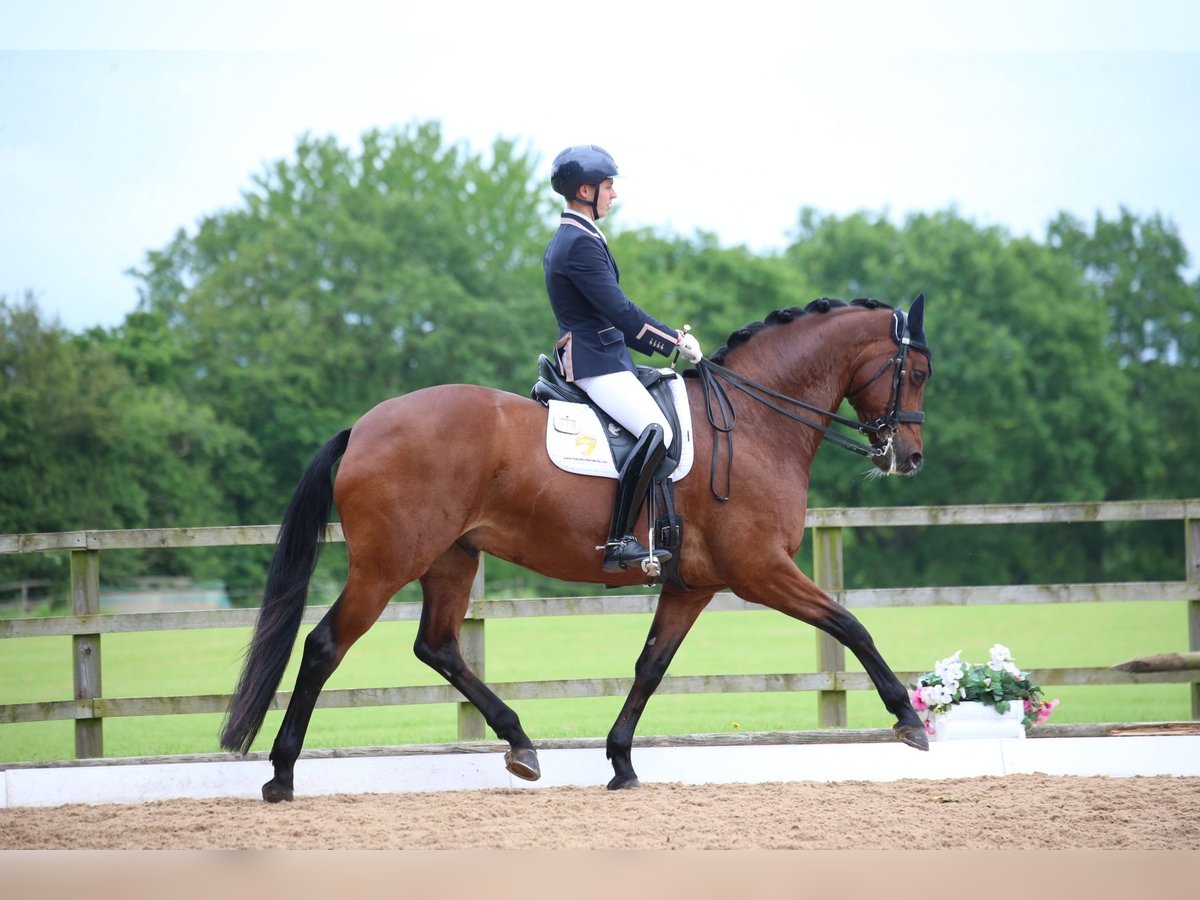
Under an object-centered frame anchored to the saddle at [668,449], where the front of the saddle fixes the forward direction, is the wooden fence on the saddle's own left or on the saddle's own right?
on the saddle's own left

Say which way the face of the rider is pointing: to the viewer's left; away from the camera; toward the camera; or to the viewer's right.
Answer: to the viewer's right

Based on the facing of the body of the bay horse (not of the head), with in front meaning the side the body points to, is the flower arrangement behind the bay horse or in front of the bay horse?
in front

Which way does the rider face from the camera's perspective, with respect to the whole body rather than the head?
to the viewer's right

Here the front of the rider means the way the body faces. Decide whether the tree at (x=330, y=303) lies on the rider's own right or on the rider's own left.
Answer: on the rider's own left

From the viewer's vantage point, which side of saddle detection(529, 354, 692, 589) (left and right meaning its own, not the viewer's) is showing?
right

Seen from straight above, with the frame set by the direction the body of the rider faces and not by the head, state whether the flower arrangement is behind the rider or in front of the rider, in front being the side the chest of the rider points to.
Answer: in front

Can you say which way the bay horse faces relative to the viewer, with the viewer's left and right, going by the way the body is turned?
facing to the right of the viewer

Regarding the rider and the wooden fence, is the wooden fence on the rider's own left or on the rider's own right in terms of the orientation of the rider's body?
on the rider's own left
